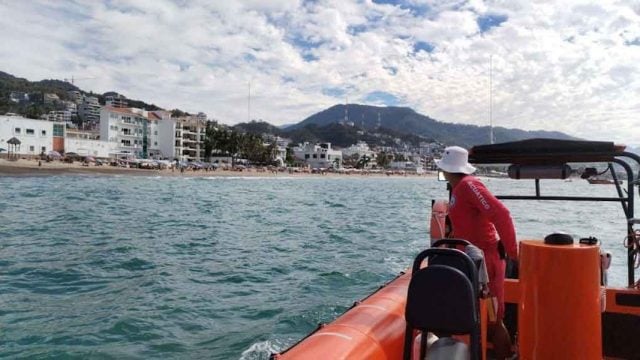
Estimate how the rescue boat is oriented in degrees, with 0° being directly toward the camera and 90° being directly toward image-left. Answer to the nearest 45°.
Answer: approximately 180°
